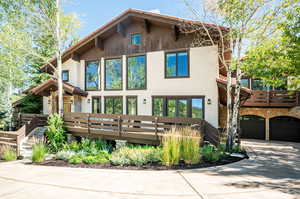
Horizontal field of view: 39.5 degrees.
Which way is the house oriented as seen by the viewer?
toward the camera

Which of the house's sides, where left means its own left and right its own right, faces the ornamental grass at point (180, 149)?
front

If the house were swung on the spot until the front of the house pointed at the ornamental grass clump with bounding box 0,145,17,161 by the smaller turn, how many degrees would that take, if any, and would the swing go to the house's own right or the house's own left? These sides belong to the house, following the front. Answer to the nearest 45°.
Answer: approximately 45° to the house's own right

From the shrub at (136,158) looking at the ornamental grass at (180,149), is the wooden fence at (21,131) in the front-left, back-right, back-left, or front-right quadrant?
back-left

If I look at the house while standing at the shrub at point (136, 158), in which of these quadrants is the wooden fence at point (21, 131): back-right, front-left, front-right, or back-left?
front-left

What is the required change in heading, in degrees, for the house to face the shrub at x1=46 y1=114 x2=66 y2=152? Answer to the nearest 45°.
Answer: approximately 45° to its right

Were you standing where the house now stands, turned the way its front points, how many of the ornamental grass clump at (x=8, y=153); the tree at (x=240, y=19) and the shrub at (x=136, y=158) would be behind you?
0

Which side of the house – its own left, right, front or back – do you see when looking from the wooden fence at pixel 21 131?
right

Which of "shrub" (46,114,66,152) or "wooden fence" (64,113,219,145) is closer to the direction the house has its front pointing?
the wooden fence

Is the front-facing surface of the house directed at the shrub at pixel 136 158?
yes

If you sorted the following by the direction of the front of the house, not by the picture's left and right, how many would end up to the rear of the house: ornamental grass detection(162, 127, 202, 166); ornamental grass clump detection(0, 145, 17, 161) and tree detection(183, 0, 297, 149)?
0
